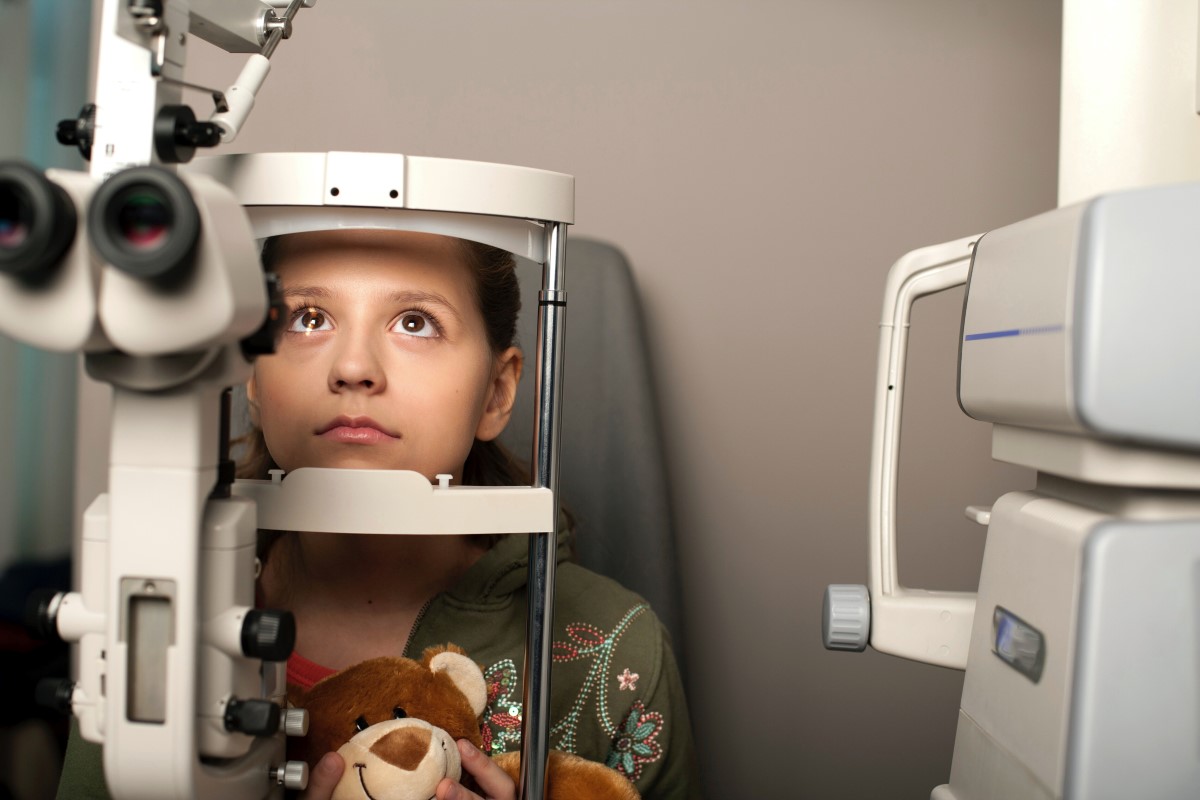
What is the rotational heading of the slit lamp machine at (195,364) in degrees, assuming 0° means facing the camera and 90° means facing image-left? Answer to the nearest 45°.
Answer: approximately 0°

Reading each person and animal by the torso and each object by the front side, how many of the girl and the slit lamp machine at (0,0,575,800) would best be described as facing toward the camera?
2

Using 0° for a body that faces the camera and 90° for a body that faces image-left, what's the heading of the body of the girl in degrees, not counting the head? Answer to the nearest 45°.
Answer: approximately 0°

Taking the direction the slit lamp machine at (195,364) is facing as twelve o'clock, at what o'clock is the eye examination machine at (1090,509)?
the eye examination machine at (1090,509) is roughly at 10 o'clock from the slit lamp machine at (195,364).

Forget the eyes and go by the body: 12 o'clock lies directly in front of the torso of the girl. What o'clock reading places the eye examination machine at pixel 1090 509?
The eye examination machine is roughly at 9 o'clock from the girl.
